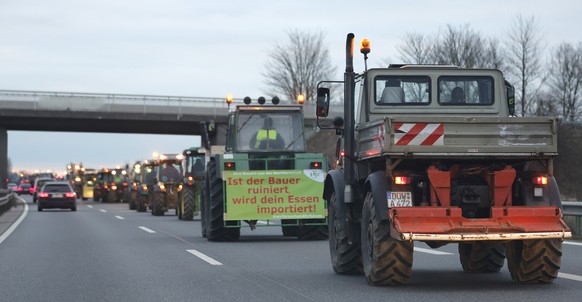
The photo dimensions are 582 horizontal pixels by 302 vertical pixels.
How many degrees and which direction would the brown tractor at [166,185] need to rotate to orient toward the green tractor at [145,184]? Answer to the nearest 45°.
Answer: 0° — it already faces it

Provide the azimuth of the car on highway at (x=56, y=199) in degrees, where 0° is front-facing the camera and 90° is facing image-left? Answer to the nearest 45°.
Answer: approximately 180°

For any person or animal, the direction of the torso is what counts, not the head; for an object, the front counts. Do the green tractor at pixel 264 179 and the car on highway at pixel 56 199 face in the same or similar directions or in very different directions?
same or similar directions

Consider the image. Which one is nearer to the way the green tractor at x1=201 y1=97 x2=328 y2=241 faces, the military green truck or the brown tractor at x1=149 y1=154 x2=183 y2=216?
the brown tractor

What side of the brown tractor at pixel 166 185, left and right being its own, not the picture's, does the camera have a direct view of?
back

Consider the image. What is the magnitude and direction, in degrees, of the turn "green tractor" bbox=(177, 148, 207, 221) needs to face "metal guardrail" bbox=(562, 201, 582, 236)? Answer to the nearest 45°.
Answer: approximately 135° to its right

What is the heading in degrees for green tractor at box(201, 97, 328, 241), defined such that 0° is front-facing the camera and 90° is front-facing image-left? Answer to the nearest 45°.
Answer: approximately 180°

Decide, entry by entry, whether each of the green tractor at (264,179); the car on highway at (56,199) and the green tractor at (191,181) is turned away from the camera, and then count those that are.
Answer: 3

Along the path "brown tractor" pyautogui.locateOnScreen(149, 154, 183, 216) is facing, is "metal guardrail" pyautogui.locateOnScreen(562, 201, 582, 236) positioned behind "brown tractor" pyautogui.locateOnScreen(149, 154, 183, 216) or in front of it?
behind

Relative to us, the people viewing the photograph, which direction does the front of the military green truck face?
facing away from the viewer

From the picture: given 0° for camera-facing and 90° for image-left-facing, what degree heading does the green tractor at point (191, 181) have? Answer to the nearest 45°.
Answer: approximately 180°
